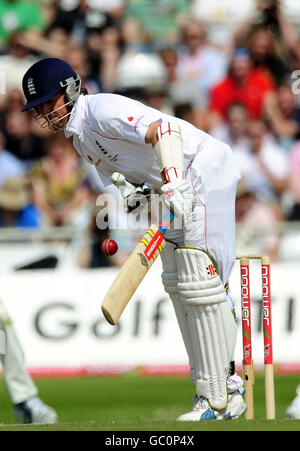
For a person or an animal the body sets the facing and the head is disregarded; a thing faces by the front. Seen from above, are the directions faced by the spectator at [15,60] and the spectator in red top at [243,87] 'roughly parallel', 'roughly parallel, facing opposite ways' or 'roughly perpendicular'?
roughly parallel

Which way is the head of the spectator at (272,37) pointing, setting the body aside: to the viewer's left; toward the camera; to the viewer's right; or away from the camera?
toward the camera

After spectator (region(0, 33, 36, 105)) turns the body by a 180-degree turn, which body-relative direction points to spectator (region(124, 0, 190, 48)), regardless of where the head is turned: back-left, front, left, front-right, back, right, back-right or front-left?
right

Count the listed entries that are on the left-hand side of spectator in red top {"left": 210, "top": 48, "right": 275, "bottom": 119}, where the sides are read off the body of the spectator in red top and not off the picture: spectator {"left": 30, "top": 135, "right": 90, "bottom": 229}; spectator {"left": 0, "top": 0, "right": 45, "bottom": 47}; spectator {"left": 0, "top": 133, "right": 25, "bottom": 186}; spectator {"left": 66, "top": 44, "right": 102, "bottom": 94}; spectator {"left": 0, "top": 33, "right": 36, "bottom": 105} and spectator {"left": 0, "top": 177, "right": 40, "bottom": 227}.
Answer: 0

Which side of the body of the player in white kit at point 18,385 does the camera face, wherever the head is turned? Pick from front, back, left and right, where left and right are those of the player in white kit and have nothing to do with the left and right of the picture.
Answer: right

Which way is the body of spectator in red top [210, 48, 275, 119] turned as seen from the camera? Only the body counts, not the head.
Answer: toward the camera

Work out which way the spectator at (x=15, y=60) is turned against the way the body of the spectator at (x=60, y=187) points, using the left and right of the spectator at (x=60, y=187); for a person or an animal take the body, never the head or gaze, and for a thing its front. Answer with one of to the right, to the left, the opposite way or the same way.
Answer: the same way

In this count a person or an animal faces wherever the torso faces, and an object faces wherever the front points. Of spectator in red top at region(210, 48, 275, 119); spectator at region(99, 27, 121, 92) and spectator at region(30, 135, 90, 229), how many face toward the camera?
3

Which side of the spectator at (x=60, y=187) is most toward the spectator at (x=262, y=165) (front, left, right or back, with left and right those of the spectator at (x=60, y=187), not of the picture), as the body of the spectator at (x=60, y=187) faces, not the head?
left

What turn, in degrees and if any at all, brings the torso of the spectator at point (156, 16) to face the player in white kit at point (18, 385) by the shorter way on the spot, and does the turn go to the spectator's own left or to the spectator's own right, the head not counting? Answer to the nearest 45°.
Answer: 0° — they already face them

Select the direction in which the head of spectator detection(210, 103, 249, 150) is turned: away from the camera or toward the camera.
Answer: toward the camera

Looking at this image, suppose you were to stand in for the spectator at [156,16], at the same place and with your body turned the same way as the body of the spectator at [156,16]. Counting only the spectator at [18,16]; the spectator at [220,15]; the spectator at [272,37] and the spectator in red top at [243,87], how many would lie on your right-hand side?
1

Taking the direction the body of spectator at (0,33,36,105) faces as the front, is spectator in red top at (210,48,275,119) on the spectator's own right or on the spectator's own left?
on the spectator's own left

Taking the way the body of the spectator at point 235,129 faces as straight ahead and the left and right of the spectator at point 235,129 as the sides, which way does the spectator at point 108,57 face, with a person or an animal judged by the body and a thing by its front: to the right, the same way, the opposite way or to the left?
the same way

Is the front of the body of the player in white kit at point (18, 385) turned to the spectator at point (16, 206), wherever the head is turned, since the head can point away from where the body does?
no

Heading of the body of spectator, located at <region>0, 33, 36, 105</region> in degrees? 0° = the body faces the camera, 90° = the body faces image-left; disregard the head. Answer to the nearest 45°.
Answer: approximately 0°

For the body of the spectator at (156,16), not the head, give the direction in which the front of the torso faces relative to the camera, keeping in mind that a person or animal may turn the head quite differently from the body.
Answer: toward the camera

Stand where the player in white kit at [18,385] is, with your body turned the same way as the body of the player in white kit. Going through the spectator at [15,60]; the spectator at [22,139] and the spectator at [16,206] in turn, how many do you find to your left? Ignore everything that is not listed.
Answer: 3

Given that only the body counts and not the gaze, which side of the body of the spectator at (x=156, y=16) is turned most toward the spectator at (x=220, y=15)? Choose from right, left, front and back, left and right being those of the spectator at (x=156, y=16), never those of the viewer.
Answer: left

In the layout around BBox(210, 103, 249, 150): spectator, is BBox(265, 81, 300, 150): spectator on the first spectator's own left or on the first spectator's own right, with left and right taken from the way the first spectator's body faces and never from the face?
on the first spectator's own left
